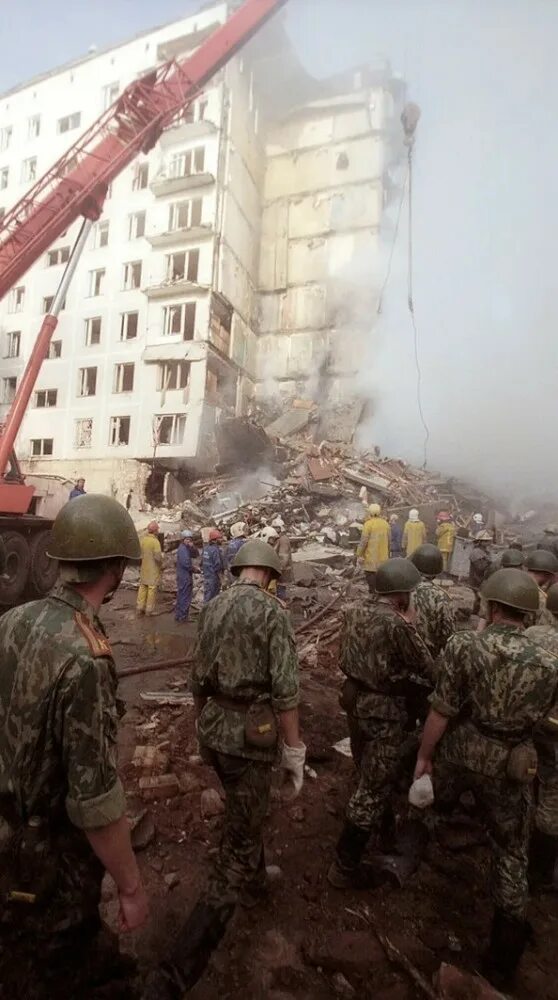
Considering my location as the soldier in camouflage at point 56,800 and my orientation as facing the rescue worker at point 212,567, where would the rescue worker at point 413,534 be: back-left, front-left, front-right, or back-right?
front-right

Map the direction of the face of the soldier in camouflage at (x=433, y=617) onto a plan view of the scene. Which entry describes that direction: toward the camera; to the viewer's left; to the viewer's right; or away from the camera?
away from the camera

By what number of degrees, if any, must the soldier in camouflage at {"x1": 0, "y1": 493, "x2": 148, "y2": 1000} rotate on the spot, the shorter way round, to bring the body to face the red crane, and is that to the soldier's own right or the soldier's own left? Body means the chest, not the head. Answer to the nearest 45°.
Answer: approximately 45° to the soldier's own left

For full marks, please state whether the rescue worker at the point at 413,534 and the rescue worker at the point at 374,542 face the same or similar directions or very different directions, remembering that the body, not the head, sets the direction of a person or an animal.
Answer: same or similar directions

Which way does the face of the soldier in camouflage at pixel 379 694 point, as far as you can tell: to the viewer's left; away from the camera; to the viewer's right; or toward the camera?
away from the camera

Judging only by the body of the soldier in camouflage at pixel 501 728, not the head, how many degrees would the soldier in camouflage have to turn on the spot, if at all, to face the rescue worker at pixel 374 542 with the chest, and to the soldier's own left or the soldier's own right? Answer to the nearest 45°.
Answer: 0° — they already face them

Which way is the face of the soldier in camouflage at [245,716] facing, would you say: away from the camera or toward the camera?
away from the camera

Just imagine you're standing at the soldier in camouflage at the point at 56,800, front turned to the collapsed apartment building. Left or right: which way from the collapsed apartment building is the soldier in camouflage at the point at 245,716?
right

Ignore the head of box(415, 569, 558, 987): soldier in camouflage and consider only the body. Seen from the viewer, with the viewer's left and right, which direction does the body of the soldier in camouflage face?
facing away from the viewer

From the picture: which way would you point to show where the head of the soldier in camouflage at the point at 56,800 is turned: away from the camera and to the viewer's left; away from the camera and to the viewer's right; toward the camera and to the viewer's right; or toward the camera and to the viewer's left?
away from the camera and to the viewer's right

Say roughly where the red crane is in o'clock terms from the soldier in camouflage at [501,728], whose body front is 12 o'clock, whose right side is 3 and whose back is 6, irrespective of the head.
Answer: The red crane is roughly at 10 o'clock from the soldier in camouflage.

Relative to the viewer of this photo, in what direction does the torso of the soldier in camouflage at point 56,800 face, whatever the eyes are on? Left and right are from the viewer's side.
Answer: facing away from the viewer and to the right of the viewer

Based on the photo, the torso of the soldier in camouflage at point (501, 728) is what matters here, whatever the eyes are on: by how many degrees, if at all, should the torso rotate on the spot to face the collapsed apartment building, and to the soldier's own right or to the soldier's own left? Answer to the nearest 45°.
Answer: approximately 45° to the soldier's own left

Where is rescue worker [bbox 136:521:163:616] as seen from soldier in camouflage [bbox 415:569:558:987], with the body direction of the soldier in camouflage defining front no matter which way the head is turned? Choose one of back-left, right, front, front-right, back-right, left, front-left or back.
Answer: front-left

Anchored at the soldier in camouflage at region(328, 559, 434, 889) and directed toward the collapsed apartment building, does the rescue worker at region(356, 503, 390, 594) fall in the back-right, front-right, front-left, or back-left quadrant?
front-right

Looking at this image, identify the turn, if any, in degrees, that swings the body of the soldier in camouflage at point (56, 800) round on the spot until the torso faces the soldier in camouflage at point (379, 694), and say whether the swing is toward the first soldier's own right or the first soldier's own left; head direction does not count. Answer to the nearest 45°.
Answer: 0° — they already face them

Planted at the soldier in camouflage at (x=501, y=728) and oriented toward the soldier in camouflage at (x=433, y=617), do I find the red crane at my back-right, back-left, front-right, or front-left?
front-left
